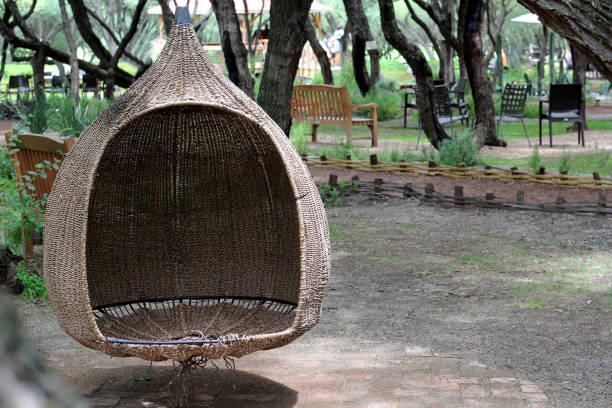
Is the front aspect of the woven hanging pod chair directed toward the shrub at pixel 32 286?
no

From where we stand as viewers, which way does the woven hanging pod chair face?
facing the viewer

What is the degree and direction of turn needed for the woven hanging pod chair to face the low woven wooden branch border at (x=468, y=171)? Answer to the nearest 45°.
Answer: approximately 135° to its left

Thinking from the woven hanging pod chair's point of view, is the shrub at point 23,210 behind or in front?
behind

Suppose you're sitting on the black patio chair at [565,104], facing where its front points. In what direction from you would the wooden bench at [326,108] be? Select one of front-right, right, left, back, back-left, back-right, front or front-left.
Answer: front-left

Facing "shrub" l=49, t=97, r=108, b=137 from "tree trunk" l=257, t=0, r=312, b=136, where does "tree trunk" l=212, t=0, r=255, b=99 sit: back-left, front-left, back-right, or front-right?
front-right

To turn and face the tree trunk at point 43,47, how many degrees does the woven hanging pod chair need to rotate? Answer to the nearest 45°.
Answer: approximately 180°

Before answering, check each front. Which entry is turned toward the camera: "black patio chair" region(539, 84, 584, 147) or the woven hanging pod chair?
the woven hanging pod chair

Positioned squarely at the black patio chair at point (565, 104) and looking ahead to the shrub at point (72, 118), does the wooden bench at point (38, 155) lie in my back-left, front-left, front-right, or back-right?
front-left

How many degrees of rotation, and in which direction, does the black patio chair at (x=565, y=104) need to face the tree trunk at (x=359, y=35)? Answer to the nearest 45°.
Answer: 0° — it already faces it

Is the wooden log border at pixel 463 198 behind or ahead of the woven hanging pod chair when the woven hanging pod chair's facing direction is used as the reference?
behind
